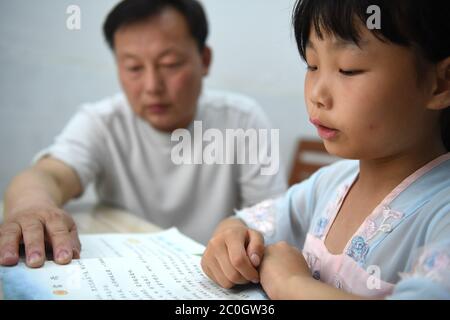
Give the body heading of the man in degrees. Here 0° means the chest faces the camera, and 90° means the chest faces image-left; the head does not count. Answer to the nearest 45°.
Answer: approximately 0°

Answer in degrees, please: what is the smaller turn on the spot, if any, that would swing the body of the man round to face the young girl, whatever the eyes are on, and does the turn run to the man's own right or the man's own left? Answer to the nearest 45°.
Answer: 0° — they already face them

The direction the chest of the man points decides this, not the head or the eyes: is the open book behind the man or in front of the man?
in front

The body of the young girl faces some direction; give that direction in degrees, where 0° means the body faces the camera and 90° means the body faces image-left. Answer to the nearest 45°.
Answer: approximately 45°
